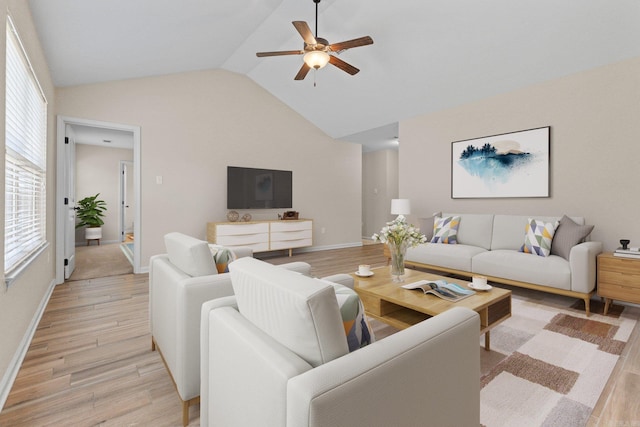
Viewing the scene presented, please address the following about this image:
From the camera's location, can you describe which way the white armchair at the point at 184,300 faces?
facing away from the viewer and to the right of the viewer

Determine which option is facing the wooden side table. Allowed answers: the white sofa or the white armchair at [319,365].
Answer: the white armchair

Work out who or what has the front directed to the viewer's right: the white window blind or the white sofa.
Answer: the white window blind

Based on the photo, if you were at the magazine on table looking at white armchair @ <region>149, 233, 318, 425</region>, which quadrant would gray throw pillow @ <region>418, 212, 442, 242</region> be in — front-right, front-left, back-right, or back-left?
back-right

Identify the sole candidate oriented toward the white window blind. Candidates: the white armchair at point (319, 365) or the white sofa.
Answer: the white sofa

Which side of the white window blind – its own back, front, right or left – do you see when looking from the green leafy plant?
left

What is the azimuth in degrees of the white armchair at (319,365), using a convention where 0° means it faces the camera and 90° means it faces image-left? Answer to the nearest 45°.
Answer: approximately 225°

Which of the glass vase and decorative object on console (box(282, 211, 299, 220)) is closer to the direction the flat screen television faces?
the glass vase

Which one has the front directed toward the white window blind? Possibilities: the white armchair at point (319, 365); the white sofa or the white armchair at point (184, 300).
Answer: the white sofa

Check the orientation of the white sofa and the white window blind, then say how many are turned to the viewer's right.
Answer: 1

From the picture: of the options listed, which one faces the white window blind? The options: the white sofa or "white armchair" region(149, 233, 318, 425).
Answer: the white sofa

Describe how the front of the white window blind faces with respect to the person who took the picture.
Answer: facing to the right of the viewer
